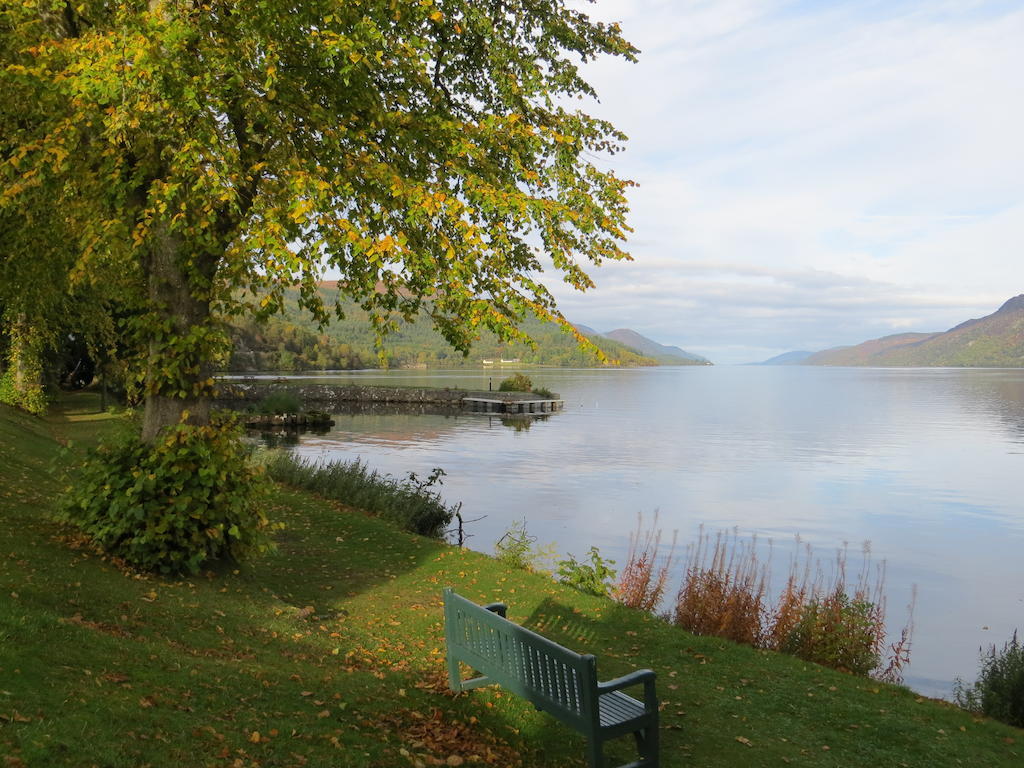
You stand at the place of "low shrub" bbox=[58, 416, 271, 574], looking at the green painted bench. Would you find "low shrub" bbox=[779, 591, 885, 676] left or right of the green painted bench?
left

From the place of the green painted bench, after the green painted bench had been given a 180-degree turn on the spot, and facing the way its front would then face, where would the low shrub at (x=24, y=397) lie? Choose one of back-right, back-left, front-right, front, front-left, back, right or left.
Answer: right

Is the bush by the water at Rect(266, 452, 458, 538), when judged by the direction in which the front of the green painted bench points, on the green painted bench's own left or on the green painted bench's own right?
on the green painted bench's own left

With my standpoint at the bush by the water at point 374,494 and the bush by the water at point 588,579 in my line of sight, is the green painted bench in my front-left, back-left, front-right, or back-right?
front-right

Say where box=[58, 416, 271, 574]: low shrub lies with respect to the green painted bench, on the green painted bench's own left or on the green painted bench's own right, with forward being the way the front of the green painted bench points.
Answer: on the green painted bench's own left

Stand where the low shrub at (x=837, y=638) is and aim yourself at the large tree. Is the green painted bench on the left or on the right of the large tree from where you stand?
left

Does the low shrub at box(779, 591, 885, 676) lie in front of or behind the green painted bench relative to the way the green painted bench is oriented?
in front

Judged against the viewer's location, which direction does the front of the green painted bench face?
facing away from the viewer and to the right of the viewer

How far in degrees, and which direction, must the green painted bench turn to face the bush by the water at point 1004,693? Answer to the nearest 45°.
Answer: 0° — it already faces it

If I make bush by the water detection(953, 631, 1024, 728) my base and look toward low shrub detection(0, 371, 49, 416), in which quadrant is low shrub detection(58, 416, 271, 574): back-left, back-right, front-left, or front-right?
front-left

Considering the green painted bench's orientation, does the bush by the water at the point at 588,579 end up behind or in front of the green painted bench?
in front

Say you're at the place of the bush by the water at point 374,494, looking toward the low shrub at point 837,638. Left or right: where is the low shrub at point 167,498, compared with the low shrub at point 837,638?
right
